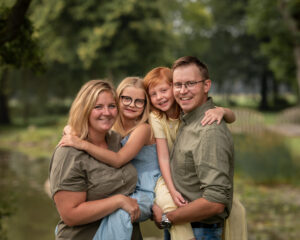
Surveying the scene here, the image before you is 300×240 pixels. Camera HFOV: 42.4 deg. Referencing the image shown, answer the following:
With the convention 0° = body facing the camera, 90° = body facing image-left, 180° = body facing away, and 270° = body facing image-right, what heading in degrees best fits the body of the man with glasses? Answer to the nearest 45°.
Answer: approximately 45°

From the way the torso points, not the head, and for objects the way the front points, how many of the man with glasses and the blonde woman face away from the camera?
0

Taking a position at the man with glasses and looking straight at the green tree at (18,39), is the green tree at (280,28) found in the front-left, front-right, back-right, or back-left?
front-right

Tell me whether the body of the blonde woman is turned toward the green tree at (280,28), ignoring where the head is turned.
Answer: no

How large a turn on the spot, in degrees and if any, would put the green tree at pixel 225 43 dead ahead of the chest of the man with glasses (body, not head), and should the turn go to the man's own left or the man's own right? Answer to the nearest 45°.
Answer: approximately 135° to the man's own right

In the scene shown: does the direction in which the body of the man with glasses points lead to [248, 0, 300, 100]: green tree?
no

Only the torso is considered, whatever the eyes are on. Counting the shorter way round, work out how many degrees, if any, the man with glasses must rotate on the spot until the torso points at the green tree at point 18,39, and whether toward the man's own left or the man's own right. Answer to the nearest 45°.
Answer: approximately 90° to the man's own right

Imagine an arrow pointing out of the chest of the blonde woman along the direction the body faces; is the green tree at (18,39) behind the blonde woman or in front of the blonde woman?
behind

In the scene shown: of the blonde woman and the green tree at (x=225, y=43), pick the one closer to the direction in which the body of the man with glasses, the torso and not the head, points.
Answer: the blonde woman

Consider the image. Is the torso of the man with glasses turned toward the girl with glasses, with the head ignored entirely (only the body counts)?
no

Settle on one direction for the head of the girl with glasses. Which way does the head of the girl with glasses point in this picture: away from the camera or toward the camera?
toward the camera

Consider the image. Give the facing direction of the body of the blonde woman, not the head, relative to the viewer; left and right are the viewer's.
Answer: facing the viewer and to the right of the viewer

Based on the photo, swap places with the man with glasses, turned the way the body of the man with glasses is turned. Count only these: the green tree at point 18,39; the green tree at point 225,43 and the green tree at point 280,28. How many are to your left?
0
